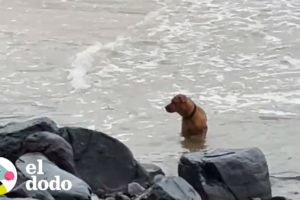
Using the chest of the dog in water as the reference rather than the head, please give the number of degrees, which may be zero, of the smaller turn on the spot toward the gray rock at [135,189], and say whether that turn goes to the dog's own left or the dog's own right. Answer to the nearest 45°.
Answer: approximately 45° to the dog's own left

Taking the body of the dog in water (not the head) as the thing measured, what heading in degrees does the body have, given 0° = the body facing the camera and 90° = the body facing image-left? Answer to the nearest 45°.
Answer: approximately 45°

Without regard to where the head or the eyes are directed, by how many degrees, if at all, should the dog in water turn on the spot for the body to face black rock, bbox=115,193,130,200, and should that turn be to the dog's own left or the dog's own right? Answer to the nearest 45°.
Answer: approximately 45° to the dog's own left

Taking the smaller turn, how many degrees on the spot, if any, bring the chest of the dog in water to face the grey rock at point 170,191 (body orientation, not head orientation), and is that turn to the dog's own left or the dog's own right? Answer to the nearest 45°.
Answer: approximately 45° to the dog's own left

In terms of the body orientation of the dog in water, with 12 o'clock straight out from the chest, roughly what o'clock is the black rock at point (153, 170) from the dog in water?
The black rock is roughly at 11 o'clock from the dog in water.
